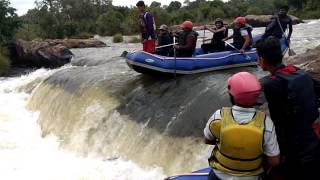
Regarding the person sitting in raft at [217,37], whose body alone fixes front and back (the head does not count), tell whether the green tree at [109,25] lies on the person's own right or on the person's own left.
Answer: on the person's own right

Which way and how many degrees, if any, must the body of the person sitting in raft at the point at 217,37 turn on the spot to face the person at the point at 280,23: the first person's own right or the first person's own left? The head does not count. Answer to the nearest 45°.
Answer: approximately 180°

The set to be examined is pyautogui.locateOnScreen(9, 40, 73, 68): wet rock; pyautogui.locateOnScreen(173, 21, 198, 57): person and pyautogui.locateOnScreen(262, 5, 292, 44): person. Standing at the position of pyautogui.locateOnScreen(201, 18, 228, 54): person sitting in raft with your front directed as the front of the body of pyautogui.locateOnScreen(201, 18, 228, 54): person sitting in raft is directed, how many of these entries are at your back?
1

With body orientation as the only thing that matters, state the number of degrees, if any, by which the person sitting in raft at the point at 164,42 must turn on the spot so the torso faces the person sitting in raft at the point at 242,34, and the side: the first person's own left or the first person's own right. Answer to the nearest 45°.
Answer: approximately 135° to the first person's own left

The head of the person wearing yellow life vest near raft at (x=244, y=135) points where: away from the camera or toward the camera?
away from the camera

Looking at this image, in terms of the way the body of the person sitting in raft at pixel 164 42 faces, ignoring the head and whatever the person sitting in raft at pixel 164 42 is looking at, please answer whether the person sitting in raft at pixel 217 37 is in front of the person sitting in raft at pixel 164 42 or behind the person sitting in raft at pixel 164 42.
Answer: behind

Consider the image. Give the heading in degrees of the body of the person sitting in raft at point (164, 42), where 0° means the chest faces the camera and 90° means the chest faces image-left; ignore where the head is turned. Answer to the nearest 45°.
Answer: approximately 45°

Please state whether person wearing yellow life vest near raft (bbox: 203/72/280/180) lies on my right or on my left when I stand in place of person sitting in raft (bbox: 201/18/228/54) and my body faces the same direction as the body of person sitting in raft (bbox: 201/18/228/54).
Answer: on my left

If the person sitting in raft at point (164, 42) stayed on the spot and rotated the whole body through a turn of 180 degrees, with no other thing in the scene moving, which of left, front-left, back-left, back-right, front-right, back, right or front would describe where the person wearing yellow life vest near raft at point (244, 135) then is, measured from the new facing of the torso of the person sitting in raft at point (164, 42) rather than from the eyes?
back-right

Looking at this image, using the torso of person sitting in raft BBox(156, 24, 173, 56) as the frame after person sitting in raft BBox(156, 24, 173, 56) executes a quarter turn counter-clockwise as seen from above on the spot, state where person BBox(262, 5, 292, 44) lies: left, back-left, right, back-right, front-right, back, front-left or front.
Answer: front-left

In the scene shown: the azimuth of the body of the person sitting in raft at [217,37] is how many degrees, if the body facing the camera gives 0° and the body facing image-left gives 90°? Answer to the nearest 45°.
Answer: approximately 90°
